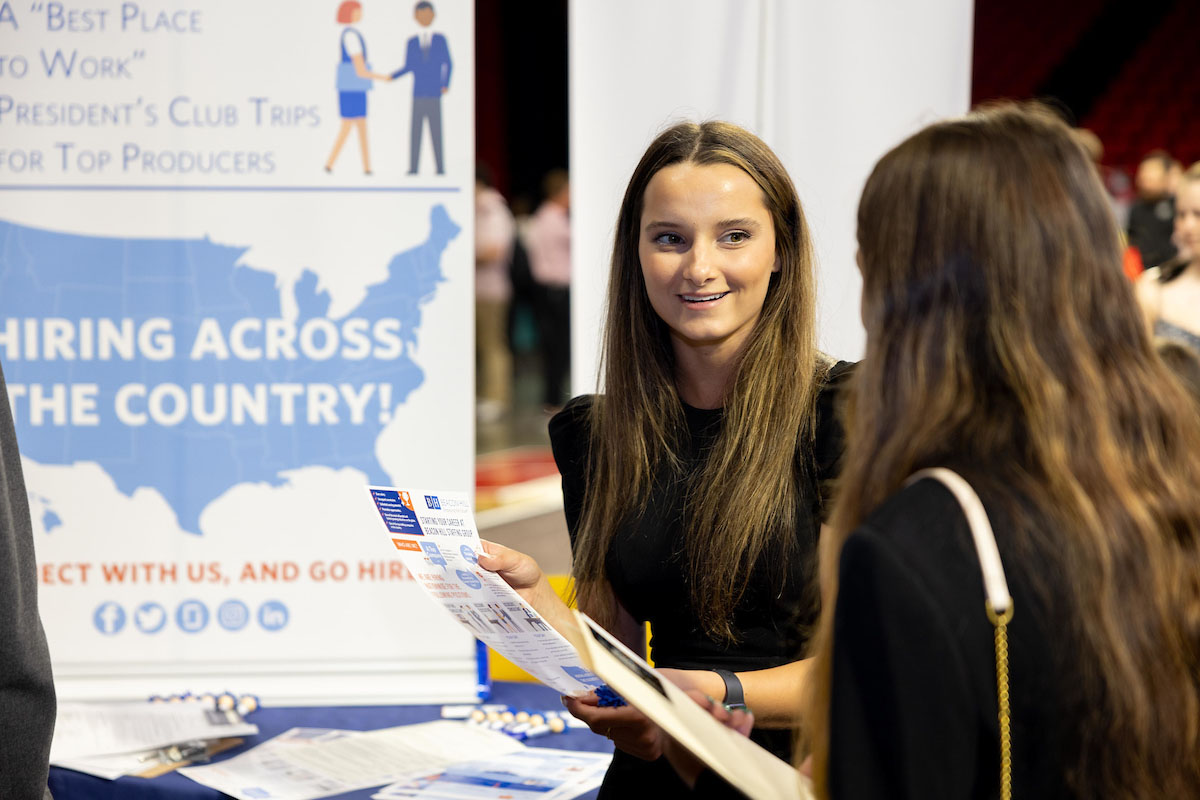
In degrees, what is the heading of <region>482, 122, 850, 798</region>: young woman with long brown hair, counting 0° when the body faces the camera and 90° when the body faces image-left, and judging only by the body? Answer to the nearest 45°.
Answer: approximately 0°

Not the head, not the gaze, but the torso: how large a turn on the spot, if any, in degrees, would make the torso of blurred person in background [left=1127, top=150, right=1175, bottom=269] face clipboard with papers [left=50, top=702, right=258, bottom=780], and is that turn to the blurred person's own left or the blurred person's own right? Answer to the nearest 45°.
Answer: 0° — they already face it

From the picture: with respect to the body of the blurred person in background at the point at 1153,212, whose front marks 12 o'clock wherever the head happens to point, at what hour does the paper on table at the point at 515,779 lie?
The paper on table is roughly at 12 o'clock from the blurred person in background.

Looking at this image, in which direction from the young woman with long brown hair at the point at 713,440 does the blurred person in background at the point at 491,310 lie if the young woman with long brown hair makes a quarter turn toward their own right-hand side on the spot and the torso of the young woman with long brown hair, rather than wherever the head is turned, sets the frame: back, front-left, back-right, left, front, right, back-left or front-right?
right

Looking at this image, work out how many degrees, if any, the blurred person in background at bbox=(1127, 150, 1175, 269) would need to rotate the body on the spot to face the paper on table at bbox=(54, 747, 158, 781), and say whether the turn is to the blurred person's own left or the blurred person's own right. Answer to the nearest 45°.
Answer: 0° — they already face it

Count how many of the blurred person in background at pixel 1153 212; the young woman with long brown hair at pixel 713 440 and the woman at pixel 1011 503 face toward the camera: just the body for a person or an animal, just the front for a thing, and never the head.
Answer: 2

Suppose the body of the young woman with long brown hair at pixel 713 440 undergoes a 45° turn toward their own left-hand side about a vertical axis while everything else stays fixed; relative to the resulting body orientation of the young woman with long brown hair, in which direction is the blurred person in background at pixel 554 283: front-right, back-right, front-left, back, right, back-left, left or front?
back-left
